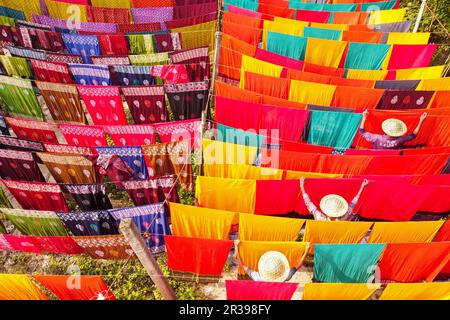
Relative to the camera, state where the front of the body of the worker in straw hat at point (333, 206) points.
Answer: away from the camera

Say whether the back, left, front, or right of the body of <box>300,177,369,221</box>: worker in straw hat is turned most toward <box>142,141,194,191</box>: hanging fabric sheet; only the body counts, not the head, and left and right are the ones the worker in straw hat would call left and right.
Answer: left

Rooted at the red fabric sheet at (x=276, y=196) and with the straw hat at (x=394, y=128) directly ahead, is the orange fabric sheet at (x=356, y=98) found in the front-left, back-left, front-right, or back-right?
front-left

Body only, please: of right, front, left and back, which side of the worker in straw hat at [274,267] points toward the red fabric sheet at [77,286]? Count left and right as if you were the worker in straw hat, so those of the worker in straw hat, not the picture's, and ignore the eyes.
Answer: left

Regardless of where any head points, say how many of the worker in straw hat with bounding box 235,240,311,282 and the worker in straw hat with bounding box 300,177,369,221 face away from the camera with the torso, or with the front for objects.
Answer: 2

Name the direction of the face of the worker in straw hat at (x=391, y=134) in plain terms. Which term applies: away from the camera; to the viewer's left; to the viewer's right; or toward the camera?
away from the camera

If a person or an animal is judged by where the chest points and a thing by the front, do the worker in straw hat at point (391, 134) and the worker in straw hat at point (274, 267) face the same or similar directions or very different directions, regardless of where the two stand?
same or similar directions

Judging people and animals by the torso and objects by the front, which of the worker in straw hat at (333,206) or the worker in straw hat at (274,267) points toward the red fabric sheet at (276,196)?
the worker in straw hat at (274,267)

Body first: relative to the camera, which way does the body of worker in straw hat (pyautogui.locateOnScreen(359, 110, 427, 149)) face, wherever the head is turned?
away from the camera

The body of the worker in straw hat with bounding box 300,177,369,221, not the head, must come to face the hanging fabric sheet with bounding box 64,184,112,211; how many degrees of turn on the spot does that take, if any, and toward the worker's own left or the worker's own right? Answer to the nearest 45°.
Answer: approximately 90° to the worker's own left

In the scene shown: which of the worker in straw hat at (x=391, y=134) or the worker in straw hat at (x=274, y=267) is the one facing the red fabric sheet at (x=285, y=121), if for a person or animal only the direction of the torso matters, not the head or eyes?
the worker in straw hat at (x=274, y=267)

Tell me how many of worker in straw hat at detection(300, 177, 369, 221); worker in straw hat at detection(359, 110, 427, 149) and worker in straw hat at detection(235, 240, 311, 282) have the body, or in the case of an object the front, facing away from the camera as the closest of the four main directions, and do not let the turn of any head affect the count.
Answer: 3

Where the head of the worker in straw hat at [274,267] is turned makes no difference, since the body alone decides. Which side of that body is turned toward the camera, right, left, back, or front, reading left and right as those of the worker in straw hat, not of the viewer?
back

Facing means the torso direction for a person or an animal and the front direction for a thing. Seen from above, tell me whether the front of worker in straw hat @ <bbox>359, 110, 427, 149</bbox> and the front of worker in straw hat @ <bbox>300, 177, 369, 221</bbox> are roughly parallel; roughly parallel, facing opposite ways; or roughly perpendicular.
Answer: roughly parallel

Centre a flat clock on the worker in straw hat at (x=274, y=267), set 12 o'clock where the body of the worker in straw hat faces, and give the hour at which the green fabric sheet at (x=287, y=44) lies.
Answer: The green fabric sheet is roughly at 12 o'clock from the worker in straw hat.
